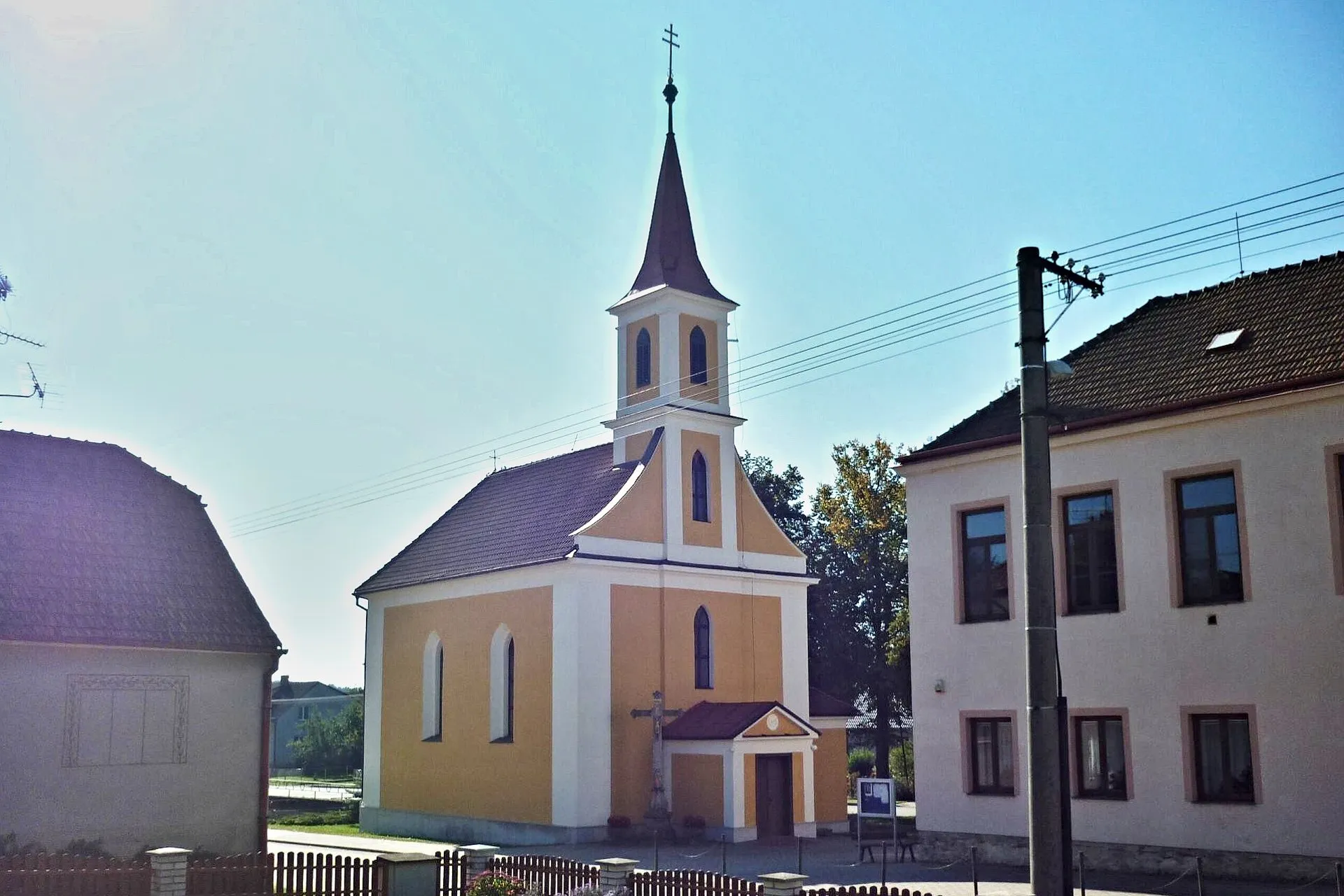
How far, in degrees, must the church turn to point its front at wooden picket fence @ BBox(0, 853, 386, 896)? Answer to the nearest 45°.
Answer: approximately 45° to its right

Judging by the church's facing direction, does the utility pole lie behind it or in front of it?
in front

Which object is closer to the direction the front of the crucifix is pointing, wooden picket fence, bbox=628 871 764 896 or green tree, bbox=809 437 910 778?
the wooden picket fence

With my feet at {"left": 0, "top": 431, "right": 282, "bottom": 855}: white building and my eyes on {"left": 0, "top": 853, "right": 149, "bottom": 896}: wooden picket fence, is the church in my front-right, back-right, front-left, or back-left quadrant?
back-left

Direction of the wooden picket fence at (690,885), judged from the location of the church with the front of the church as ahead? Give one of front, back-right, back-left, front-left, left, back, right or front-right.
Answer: front-right

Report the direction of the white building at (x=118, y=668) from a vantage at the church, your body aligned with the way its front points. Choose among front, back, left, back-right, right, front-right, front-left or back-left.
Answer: right

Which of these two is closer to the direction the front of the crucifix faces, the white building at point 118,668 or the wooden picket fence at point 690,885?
the wooden picket fence

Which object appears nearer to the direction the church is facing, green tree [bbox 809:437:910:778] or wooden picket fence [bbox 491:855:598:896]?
the wooden picket fence

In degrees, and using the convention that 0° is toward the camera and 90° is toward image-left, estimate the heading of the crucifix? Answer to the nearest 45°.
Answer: approximately 0°

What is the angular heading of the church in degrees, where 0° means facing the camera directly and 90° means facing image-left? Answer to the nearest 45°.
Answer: approximately 315°
